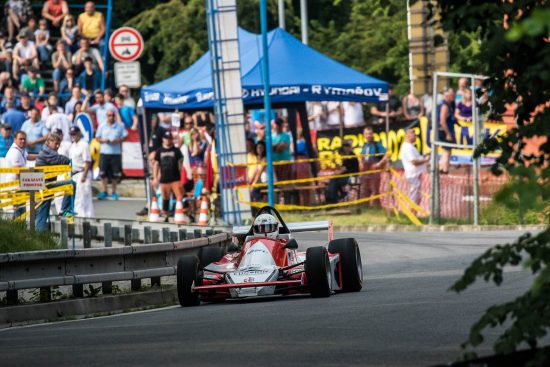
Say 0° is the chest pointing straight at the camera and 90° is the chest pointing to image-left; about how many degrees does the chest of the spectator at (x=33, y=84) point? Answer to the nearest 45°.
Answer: approximately 0°

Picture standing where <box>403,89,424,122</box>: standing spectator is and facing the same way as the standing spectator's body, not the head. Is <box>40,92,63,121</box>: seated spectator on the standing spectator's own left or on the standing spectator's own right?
on the standing spectator's own right
